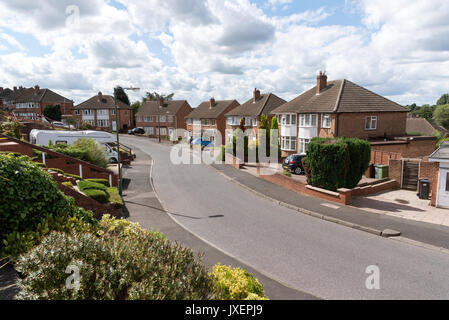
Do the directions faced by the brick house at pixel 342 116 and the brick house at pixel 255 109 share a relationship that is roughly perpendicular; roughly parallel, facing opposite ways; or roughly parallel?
roughly parallel

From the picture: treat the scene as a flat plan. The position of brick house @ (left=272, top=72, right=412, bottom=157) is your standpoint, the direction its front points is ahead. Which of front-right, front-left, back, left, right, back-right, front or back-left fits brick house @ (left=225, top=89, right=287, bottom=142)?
right

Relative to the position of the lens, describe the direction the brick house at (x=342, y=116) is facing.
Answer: facing the viewer and to the left of the viewer

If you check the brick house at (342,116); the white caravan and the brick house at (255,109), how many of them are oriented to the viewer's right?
1

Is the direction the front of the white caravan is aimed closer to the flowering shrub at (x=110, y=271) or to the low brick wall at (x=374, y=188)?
the low brick wall

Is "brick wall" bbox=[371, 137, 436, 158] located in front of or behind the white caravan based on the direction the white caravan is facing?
in front

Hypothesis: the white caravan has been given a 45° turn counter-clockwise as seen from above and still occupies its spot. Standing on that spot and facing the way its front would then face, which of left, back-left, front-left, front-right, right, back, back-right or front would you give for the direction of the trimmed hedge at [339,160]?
right

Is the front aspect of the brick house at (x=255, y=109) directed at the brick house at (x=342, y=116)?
no

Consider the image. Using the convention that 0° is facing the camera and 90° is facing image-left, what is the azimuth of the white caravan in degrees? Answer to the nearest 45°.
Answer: approximately 270°

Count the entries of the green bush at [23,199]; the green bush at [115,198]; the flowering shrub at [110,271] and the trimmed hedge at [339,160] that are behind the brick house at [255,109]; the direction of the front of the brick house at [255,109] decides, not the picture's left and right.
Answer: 0

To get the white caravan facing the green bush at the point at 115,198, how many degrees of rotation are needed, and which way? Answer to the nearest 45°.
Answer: approximately 90° to its right

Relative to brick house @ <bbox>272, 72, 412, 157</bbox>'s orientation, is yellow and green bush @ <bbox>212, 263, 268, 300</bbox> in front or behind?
in front

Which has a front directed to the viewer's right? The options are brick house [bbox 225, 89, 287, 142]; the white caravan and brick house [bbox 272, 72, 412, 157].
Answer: the white caravan

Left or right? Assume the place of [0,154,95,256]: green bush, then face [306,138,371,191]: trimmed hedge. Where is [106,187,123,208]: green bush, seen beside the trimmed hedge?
left

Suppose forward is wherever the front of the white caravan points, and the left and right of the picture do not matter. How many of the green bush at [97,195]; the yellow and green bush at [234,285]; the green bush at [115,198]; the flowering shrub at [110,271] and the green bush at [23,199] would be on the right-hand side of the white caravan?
5

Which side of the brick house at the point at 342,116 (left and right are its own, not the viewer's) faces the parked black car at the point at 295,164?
front

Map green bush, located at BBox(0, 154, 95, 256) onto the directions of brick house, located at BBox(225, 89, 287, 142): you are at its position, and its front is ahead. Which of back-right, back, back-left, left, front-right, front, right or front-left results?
front-left

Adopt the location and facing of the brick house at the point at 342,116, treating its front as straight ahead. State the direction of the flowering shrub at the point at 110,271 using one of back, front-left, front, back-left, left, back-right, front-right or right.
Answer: front-left

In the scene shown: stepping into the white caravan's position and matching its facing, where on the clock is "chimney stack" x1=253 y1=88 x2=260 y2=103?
The chimney stack is roughly at 11 o'clock from the white caravan.

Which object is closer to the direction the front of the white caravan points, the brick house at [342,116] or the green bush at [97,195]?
the brick house

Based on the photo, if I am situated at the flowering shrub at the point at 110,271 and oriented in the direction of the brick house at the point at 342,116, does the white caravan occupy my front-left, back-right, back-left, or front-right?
front-left
